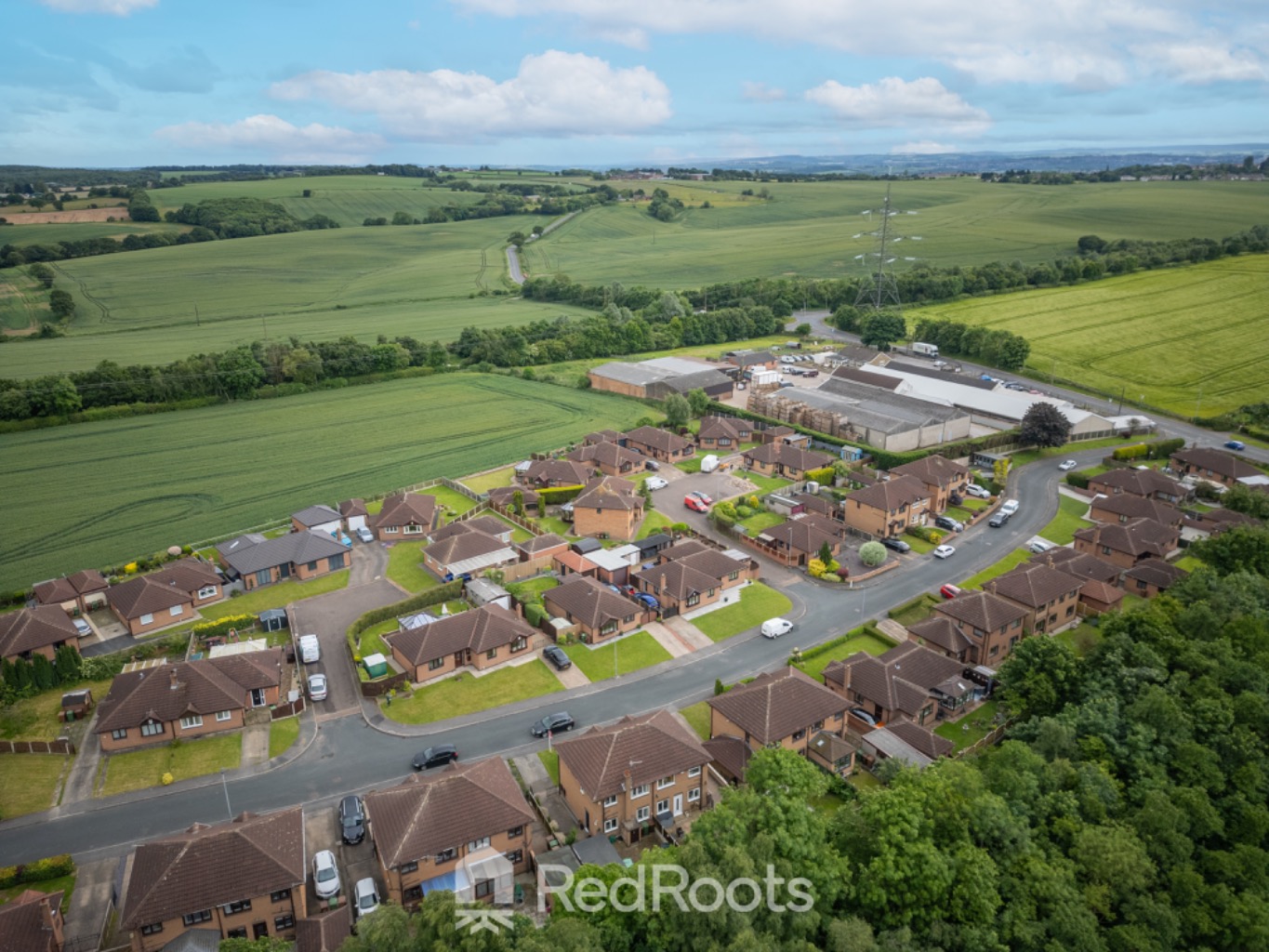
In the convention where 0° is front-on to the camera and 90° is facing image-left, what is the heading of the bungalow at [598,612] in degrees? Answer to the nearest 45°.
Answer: approximately 315°

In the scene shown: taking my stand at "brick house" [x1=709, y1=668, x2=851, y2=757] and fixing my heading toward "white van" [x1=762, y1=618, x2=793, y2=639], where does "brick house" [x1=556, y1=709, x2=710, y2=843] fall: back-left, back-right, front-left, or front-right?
back-left

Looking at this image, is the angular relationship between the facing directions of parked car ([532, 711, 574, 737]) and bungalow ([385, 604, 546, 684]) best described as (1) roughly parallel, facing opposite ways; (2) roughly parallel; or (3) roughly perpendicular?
roughly perpendicular

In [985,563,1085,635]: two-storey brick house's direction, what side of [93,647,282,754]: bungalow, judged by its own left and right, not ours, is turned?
left

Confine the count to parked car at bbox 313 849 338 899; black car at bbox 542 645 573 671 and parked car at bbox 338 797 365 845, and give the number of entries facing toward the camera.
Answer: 2

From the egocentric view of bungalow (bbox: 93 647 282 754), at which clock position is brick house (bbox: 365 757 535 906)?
The brick house is roughly at 11 o'clock from the bungalow.

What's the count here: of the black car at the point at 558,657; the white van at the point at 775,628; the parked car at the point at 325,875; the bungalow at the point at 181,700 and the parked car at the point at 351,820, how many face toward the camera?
3

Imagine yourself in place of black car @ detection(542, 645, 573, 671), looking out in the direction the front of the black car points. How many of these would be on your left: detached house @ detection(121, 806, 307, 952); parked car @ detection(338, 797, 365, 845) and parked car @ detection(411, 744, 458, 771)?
3

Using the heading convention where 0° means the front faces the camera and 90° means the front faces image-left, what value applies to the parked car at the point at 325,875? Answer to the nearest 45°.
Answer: approximately 0°

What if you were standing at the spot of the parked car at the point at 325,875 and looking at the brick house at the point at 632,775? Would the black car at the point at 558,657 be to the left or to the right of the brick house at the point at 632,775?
left

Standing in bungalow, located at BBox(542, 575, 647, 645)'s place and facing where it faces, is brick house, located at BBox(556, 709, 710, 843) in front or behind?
in front

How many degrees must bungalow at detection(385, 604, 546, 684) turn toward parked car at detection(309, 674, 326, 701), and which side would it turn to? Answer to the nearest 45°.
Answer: approximately 135° to its right
